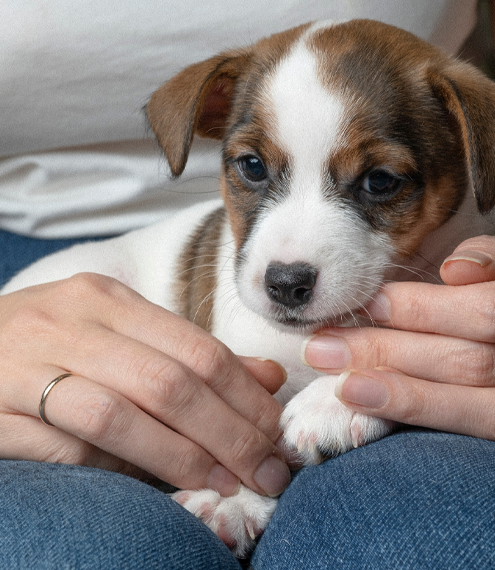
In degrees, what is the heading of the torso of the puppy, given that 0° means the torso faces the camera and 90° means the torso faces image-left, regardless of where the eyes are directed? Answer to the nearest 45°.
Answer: approximately 315°
